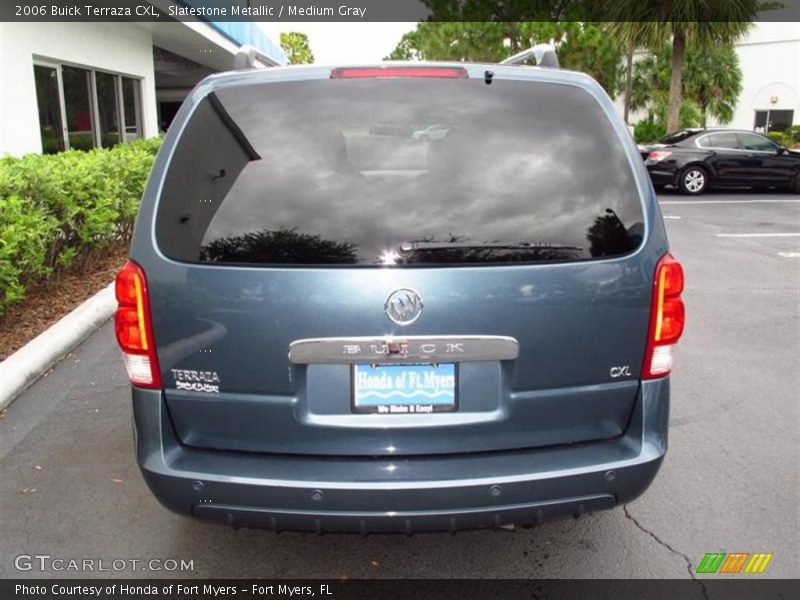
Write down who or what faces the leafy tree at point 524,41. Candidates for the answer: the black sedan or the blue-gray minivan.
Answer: the blue-gray minivan

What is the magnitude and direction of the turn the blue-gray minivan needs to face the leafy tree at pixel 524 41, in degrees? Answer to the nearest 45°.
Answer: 0° — it already faces it

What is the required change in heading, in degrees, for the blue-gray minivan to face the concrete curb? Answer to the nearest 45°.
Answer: approximately 45° to its left

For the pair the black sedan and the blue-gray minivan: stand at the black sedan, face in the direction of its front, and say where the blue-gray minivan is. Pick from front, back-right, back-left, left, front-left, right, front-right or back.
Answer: right

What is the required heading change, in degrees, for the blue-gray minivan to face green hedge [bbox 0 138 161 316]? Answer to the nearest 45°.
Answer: approximately 45° to its left

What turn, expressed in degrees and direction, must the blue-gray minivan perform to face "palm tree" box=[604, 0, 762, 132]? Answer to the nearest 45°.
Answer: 0° — it already faces it

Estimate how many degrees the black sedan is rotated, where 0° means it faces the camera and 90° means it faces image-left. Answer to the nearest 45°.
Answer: approximately 270°

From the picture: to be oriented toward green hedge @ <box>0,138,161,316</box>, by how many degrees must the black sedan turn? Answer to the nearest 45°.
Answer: approximately 90° to its right

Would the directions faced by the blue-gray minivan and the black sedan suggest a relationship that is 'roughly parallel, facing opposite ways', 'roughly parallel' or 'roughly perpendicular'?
roughly perpendicular

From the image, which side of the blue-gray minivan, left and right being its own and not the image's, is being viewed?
back

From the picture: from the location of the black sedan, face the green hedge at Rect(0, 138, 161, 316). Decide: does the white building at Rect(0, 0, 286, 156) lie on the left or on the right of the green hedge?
right

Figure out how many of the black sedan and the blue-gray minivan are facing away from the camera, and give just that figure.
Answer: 1

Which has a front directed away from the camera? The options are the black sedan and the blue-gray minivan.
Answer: the blue-gray minivan

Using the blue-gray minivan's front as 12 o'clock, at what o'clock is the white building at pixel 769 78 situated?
The white building is roughly at 1 o'clock from the blue-gray minivan.
